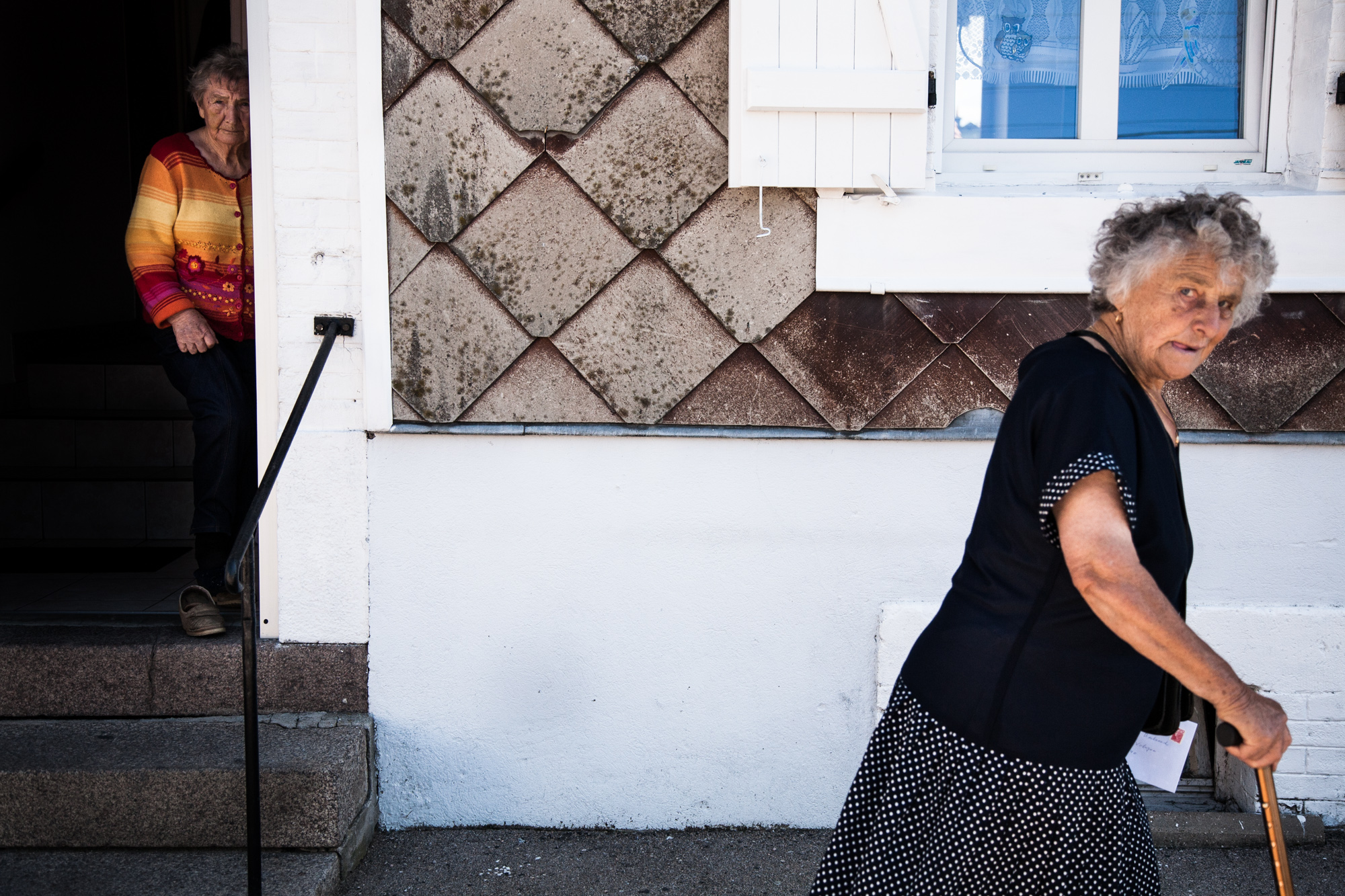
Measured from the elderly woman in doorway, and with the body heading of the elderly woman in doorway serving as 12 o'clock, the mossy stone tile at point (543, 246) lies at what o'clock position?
The mossy stone tile is roughly at 10 o'clock from the elderly woman in doorway.

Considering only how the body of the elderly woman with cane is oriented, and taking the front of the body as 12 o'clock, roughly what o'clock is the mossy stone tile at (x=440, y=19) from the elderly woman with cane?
The mossy stone tile is roughly at 7 o'clock from the elderly woman with cane.

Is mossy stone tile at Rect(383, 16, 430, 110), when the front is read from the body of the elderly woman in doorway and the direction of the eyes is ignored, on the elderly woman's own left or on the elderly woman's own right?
on the elderly woman's own left

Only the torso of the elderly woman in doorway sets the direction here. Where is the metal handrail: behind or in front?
in front

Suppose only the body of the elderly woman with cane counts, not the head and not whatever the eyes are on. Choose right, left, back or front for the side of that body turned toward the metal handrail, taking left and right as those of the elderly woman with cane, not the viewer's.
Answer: back

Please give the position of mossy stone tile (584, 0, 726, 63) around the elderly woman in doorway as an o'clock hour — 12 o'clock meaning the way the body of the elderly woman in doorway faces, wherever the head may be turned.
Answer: The mossy stone tile is roughly at 10 o'clock from the elderly woman in doorway.

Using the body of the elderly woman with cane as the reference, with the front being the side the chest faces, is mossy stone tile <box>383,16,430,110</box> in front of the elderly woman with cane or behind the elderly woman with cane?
behind

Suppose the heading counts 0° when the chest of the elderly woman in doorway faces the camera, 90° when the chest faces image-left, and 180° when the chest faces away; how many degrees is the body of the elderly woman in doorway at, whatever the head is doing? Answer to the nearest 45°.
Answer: approximately 0°

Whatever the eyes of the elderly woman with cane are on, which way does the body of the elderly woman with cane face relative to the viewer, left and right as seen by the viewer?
facing to the right of the viewer

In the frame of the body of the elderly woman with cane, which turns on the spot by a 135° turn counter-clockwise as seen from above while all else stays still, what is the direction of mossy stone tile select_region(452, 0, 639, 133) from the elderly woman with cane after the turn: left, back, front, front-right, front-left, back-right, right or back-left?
front

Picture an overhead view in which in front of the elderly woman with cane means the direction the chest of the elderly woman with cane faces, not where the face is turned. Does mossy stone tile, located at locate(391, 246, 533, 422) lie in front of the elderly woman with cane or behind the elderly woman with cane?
behind
